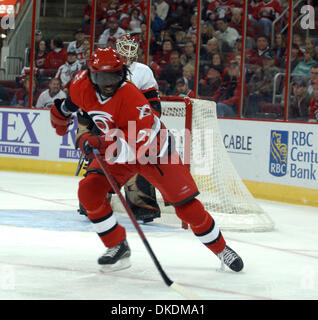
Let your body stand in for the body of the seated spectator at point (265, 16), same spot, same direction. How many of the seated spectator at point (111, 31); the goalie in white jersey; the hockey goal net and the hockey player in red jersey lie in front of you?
3

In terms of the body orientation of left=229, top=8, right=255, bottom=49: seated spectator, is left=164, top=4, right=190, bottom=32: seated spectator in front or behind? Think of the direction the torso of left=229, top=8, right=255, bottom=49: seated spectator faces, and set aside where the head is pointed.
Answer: behind

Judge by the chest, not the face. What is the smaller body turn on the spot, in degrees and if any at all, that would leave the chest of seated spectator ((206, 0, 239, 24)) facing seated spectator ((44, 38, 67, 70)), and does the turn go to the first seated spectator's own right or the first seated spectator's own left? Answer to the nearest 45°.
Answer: approximately 90° to the first seated spectator's own right

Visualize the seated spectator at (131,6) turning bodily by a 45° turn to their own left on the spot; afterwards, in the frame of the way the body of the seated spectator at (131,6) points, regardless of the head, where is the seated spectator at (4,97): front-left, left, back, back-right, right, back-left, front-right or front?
back-right

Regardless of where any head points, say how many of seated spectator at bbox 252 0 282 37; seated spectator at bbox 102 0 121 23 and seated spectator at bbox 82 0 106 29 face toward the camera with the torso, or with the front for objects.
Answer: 3

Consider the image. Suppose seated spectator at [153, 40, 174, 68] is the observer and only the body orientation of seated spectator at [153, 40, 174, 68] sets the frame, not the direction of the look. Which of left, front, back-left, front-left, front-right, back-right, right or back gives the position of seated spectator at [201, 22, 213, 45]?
left

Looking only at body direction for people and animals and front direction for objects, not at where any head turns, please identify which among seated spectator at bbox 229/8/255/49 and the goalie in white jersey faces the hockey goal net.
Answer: the seated spectator
